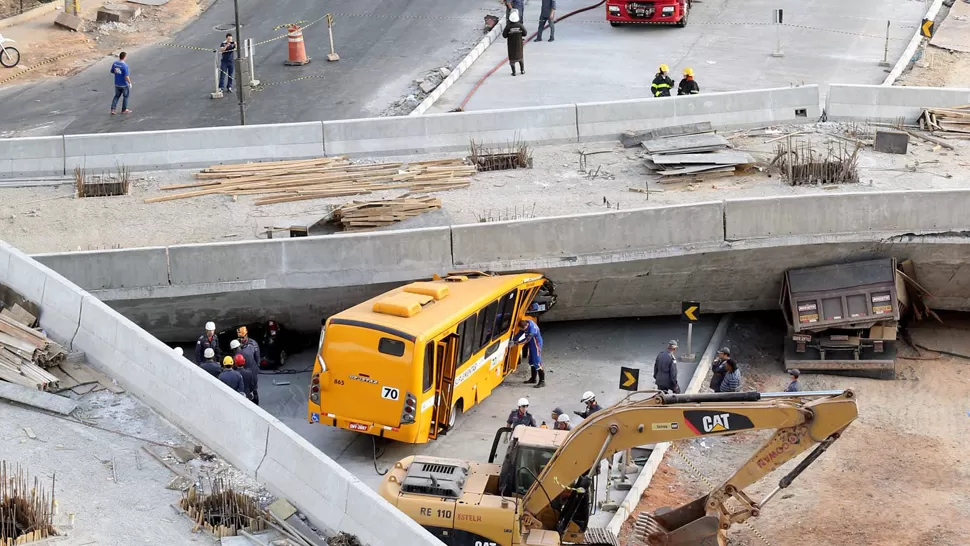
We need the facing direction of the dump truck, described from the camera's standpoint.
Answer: facing away from the viewer

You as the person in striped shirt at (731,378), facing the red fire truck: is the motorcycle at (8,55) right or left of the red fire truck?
left

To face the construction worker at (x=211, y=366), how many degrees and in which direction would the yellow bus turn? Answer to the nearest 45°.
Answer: approximately 135° to its left

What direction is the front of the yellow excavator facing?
to the viewer's right

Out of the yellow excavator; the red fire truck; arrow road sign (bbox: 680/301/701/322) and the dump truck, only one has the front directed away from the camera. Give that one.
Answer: the dump truck

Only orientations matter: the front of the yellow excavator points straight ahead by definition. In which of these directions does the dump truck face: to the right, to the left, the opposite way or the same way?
to the left

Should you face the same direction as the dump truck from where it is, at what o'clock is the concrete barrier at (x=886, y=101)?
The concrete barrier is roughly at 12 o'clock from the dump truck.

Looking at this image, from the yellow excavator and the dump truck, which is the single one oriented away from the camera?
the dump truck

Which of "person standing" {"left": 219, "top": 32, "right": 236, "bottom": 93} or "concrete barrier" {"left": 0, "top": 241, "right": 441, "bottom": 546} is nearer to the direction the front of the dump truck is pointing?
the person standing

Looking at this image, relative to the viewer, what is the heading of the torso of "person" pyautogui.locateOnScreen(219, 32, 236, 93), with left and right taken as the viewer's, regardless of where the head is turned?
facing the viewer and to the right of the viewer

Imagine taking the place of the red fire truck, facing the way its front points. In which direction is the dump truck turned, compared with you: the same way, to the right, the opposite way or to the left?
the opposite way

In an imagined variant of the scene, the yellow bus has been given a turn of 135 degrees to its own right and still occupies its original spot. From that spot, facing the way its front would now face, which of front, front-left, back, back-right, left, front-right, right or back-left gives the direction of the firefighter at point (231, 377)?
right
